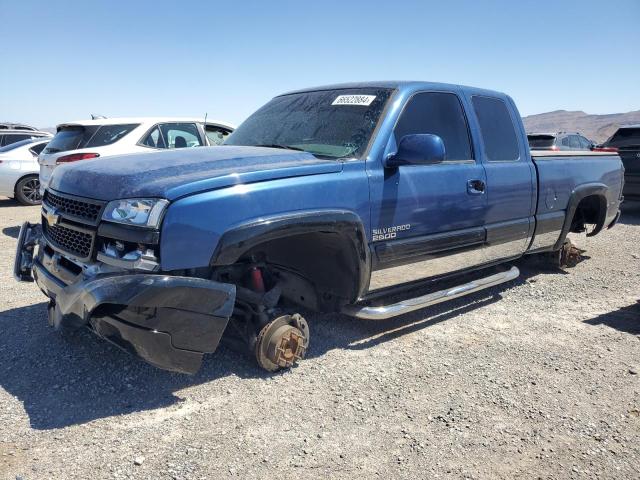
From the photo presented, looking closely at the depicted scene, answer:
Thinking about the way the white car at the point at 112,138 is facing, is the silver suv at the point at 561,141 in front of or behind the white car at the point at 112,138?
in front

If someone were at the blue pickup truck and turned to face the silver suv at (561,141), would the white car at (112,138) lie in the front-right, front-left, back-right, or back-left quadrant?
front-left

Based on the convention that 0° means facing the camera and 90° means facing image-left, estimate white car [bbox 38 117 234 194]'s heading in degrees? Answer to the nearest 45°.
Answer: approximately 225°

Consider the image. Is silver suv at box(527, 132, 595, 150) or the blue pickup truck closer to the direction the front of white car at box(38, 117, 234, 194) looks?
the silver suv

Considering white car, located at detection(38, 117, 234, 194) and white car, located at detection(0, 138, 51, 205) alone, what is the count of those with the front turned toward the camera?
0

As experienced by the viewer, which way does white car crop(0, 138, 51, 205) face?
facing away from the viewer and to the right of the viewer

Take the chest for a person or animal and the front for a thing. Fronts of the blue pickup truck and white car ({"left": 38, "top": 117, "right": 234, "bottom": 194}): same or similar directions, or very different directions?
very different directions

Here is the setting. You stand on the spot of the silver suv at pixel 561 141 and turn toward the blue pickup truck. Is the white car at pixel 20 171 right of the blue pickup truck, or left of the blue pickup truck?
right

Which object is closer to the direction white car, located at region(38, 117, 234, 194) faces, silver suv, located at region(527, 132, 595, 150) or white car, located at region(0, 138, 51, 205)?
the silver suv

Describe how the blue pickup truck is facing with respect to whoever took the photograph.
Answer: facing the viewer and to the left of the viewer

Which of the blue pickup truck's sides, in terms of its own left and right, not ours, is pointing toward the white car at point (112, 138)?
right
